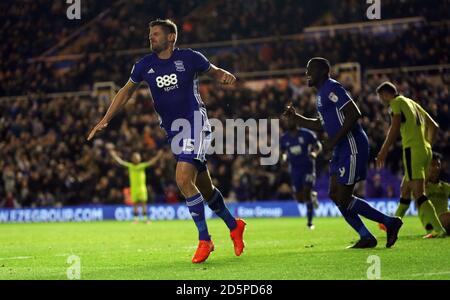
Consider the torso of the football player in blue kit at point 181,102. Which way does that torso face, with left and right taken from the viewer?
facing the viewer and to the left of the viewer

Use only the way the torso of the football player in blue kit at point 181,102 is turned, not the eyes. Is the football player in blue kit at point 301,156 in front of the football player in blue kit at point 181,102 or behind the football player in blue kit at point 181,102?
behind

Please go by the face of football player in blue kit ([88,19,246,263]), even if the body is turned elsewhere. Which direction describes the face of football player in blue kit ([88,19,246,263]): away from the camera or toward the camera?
toward the camera
